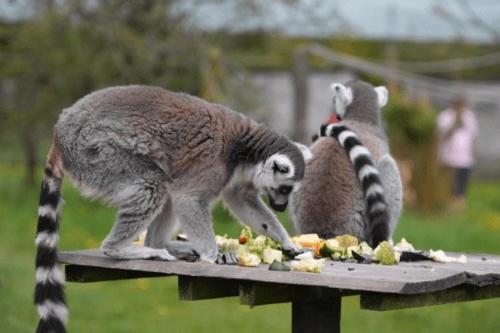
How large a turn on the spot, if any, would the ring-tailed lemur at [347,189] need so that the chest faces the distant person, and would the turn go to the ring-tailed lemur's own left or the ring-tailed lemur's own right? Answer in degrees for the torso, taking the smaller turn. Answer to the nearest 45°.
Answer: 0° — it already faces them

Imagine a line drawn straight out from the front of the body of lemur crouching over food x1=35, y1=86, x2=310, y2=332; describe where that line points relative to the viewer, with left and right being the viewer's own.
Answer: facing to the right of the viewer

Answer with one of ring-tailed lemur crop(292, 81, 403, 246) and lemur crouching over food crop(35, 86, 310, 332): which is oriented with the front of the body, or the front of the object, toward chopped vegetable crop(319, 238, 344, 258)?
the lemur crouching over food

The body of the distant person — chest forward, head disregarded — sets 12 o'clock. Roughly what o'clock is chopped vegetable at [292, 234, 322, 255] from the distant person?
The chopped vegetable is roughly at 12 o'clock from the distant person.

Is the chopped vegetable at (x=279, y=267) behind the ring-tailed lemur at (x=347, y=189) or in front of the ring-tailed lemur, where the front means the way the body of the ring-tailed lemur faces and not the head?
behind

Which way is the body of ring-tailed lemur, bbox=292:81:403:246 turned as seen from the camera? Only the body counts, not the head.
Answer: away from the camera

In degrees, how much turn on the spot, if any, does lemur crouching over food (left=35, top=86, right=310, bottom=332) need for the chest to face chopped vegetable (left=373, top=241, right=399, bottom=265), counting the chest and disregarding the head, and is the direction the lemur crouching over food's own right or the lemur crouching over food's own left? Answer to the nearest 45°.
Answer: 0° — it already faces it

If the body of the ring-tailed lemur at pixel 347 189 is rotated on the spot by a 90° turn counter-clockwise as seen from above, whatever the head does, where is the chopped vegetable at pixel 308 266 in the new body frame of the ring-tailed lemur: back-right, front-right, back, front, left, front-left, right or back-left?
left

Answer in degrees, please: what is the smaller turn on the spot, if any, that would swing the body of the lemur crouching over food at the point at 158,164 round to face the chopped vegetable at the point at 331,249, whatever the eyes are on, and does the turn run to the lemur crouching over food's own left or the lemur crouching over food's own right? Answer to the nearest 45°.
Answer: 0° — it already faces it

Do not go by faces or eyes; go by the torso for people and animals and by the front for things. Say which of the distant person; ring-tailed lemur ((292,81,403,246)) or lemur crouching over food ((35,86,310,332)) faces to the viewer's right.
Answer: the lemur crouching over food

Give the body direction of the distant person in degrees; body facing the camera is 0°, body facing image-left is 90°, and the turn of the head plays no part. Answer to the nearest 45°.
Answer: approximately 0°

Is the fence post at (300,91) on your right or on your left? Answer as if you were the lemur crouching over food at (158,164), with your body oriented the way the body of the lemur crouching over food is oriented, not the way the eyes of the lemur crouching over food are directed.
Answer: on your left
